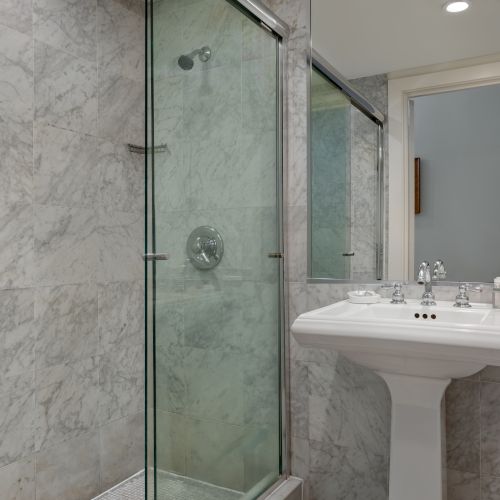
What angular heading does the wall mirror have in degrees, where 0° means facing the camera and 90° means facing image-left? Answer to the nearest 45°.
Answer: approximately 0°

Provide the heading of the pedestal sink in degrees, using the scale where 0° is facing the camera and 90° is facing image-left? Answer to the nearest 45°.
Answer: approximately 0°

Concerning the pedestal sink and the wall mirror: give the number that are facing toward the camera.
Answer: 2

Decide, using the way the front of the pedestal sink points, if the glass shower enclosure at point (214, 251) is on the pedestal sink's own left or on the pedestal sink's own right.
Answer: on the pedestal sink's own right

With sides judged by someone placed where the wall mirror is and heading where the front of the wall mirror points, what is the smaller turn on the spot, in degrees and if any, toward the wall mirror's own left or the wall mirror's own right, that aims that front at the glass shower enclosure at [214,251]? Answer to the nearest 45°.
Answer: approximately 45° to the wall mirror's own right
